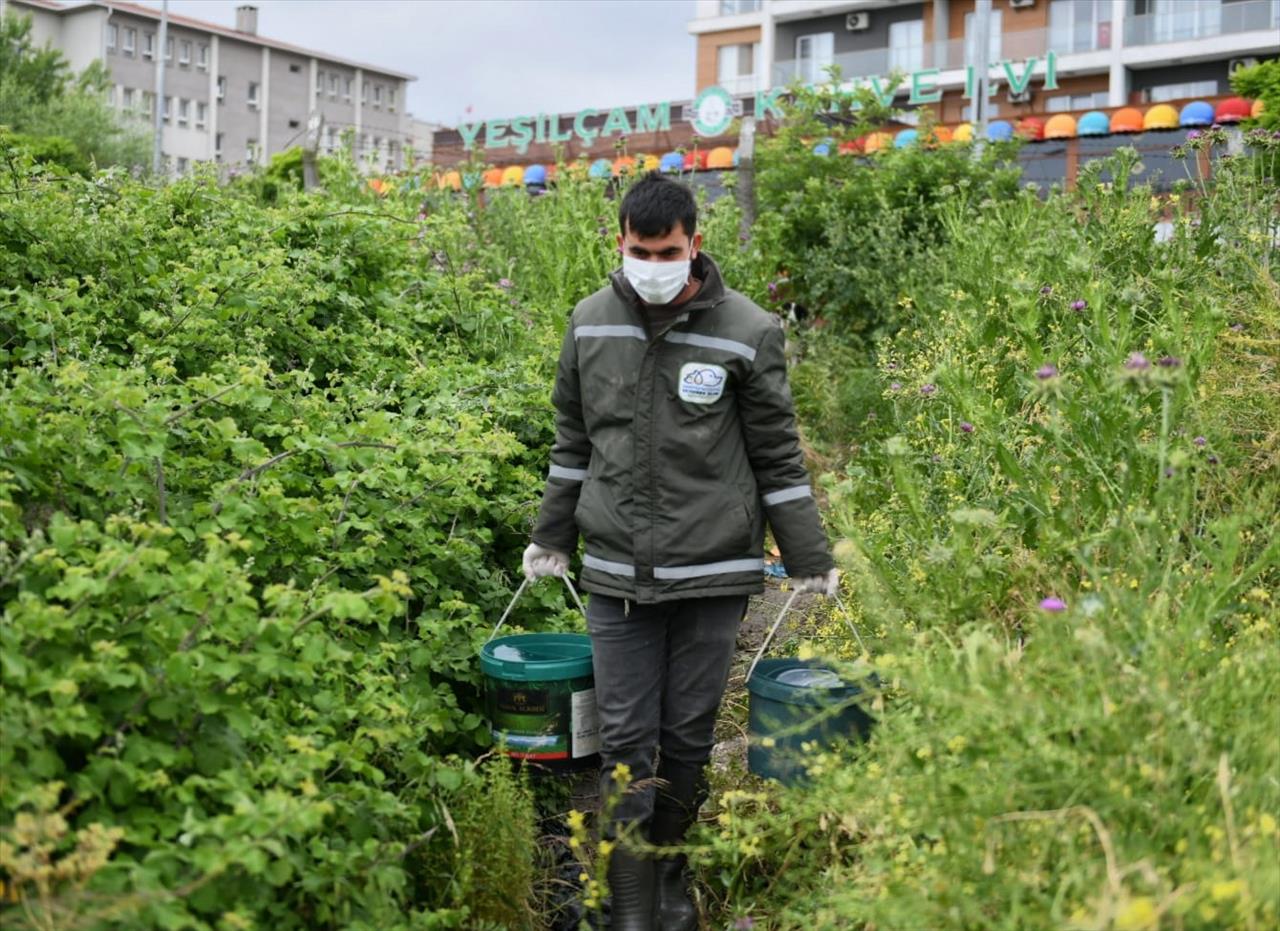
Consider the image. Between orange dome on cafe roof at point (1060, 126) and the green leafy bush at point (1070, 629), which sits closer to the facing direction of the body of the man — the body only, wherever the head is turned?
the green leafy bush

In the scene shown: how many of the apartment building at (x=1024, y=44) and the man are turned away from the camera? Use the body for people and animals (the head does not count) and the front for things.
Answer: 0

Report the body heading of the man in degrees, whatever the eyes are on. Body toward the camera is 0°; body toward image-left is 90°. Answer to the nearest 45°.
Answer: approximately 0°

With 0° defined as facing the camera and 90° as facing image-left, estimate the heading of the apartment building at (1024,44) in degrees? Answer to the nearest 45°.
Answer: approximately 45°

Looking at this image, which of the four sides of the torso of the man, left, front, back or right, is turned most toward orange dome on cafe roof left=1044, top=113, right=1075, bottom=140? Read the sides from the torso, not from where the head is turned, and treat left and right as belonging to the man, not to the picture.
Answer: back

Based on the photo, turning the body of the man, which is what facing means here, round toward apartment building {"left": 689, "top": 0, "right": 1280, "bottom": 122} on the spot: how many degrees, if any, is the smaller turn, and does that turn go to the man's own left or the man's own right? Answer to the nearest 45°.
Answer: approximately 180°

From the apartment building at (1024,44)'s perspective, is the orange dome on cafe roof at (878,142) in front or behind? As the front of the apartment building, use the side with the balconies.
in front

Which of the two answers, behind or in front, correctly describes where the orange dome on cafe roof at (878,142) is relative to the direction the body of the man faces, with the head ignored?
behind

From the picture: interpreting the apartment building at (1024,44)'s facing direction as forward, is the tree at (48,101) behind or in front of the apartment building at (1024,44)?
in front

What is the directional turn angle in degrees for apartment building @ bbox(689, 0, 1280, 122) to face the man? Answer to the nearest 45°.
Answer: approximately 45° to its left
